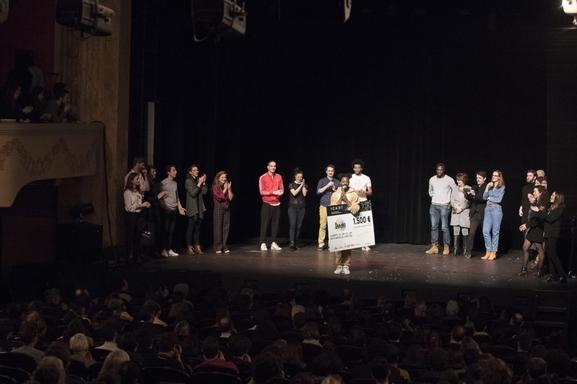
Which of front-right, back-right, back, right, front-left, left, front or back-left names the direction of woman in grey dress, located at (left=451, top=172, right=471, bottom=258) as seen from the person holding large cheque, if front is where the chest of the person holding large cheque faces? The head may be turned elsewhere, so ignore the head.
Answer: back-left

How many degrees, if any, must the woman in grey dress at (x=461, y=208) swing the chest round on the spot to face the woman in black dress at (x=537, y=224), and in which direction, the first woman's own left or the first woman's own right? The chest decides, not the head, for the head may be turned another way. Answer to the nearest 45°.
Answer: approximately 90° to the first woman's own left

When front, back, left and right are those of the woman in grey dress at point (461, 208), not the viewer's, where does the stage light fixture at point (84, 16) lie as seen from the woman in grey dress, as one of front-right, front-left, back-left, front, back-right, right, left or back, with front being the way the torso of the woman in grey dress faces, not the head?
front

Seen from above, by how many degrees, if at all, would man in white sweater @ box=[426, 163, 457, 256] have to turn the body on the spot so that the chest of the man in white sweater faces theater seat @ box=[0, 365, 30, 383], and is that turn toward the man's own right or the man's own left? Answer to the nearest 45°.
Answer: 0° — they already face it

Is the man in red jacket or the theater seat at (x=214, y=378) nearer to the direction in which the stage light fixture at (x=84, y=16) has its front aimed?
the man in red jacket

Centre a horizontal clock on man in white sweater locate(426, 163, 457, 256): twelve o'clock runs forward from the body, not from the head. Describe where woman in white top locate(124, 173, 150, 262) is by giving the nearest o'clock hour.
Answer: The woman in white top is roughly at 2 o'clock from the man in white sweater.

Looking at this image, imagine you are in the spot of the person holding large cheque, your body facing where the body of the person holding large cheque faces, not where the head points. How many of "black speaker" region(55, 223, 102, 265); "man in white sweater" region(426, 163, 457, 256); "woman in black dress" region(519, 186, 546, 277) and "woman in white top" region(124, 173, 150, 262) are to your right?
2

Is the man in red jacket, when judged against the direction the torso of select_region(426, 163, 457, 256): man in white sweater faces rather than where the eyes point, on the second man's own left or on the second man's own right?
on the second man's own right

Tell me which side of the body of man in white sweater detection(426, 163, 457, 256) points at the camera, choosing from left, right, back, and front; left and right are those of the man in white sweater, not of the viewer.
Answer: front

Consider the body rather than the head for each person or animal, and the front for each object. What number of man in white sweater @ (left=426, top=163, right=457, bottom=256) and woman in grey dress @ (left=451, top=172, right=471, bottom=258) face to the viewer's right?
0
